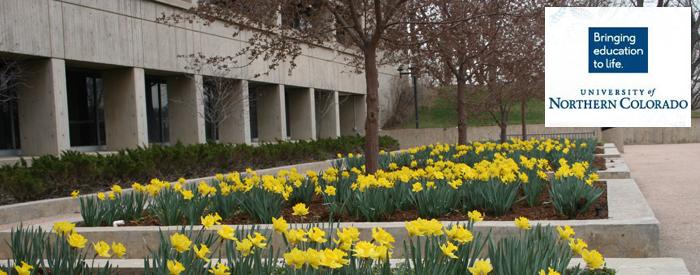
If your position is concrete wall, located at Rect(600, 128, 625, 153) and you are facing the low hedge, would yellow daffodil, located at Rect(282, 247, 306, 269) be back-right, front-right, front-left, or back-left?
front-left

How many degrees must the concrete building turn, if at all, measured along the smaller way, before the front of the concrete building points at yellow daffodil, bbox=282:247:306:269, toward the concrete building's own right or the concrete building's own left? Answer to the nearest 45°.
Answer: approximately 45° to the concrete building's own right

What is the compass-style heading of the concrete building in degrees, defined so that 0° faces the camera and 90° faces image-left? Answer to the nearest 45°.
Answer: approximately 315°

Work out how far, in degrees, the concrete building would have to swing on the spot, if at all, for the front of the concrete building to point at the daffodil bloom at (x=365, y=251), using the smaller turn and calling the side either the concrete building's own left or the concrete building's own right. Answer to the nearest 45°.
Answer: approximately 45° to the concrete building's own right

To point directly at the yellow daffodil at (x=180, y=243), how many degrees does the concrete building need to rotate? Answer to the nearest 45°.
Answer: approximately 45° to its right

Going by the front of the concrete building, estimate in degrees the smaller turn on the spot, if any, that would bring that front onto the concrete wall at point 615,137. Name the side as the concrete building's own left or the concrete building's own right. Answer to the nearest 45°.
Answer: approximately 45° to the concrete building's own left
